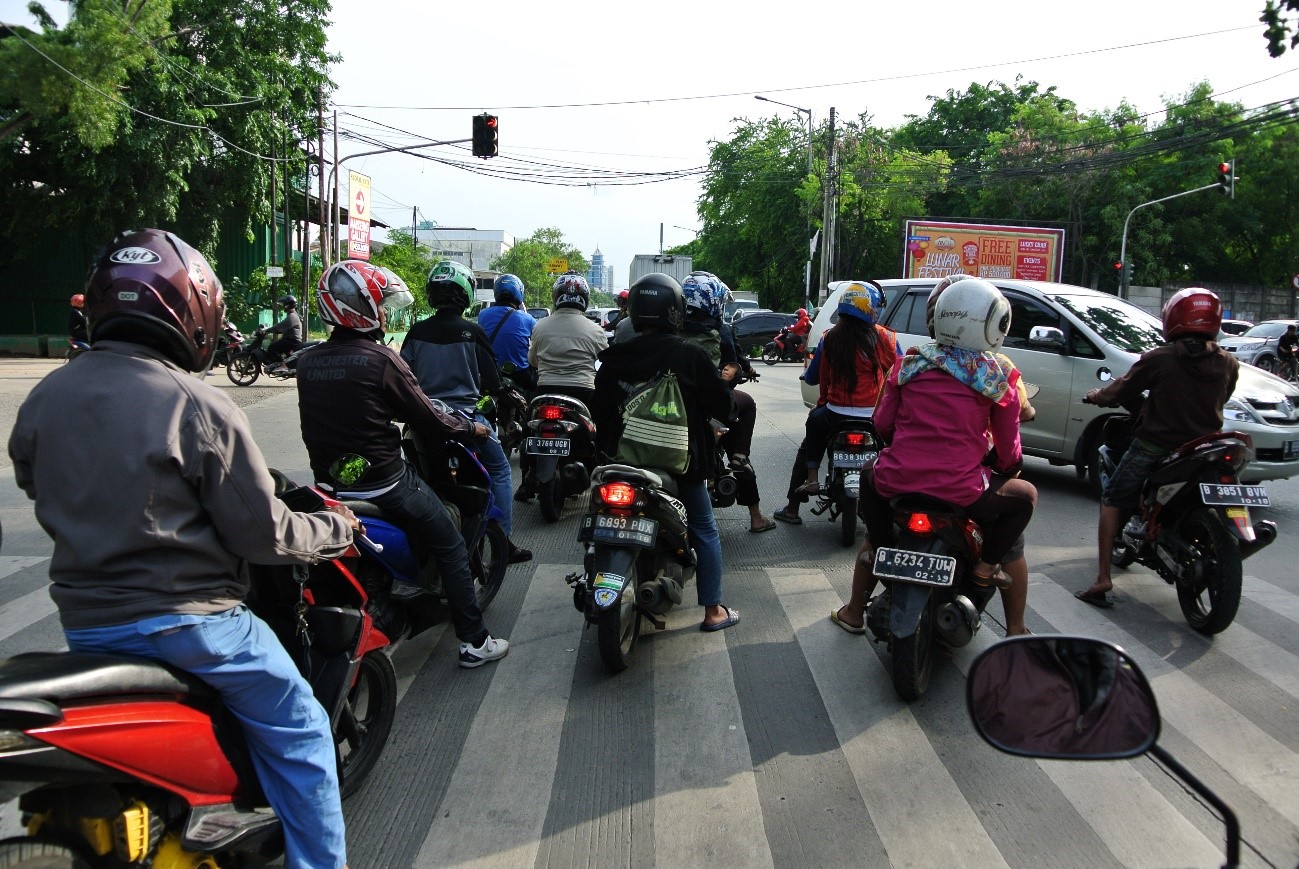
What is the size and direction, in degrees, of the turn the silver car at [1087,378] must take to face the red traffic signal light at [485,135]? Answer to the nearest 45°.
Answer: approximately 180°

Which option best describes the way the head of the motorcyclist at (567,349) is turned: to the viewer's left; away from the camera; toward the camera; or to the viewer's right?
away from the camera

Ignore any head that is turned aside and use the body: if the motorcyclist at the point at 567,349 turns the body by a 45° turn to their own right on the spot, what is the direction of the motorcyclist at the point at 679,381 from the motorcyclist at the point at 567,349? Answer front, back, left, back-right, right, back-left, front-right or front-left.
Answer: back-right

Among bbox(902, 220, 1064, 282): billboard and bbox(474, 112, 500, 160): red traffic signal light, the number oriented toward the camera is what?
2

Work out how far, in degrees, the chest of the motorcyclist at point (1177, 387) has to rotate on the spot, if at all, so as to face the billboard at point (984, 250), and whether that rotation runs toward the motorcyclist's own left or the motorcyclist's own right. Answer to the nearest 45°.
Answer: approximately 45° to the motorcyclist's own right

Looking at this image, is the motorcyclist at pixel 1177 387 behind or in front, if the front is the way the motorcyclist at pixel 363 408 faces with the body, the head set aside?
in front

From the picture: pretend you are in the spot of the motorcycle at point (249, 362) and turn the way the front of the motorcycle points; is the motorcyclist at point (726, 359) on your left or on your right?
on your left

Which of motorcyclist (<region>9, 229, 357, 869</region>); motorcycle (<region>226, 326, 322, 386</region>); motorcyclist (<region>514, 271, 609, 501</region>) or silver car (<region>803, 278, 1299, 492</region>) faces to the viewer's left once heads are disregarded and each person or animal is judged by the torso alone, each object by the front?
the motorcycle

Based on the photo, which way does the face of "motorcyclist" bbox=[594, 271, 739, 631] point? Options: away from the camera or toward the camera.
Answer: away from the camera

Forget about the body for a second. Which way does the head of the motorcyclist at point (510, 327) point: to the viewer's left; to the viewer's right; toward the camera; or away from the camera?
away from the camera

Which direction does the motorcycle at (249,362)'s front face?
to the viewer's left

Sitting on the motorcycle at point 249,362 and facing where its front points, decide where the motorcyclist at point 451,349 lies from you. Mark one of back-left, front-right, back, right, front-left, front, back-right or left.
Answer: left

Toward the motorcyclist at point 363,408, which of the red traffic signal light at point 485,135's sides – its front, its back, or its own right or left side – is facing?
front

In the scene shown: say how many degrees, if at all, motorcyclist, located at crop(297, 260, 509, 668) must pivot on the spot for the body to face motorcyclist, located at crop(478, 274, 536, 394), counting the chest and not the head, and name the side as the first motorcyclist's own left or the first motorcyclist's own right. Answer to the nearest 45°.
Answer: approximately 45° to the first motorcyclist's own left

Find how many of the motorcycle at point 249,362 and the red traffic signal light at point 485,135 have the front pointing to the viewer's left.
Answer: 1
